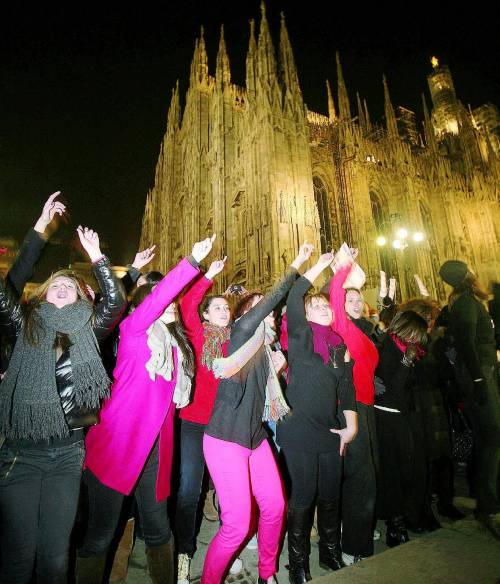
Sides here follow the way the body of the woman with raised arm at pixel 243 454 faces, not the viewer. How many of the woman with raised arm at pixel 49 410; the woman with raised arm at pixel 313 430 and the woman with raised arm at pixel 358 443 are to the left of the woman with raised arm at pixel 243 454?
2

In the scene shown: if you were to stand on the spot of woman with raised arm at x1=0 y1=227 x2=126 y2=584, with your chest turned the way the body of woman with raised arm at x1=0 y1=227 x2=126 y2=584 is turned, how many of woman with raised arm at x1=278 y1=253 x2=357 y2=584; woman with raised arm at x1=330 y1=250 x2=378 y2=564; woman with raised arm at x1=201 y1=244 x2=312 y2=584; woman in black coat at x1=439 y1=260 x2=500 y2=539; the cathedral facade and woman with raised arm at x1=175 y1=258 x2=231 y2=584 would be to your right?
0

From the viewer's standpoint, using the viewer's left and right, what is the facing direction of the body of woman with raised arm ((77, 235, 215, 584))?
facing the viewer and to the right of the viewer

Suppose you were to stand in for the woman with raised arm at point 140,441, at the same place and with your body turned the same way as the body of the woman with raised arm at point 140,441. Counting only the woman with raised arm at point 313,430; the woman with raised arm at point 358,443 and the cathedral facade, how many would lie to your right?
0

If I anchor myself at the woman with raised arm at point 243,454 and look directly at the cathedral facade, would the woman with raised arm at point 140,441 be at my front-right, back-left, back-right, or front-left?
back-left

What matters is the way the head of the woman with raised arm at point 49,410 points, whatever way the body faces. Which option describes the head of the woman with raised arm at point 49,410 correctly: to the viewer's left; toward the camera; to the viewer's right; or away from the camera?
toward the camera

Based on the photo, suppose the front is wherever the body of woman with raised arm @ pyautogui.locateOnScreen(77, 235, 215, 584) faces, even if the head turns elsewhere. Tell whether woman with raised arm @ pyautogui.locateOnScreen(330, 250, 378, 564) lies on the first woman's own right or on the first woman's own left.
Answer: on the first woman's own left

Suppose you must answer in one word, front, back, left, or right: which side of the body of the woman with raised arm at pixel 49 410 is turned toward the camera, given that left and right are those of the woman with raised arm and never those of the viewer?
front

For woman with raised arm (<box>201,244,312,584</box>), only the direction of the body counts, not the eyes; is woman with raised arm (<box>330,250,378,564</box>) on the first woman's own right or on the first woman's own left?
on the first woman's own left

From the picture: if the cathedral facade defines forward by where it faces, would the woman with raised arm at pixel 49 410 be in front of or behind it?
in front

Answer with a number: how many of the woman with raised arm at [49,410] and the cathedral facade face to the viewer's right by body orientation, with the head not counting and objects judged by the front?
0

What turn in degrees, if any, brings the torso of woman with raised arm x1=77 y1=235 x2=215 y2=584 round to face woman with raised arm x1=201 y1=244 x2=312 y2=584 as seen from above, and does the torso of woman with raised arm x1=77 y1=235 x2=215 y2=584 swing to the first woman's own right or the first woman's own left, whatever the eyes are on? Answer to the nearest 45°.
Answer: approximately 45° to the first woman's own left

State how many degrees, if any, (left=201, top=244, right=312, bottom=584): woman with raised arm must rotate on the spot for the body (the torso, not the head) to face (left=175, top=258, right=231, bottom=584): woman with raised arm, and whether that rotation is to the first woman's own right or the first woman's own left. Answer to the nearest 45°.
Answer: approximately 180°

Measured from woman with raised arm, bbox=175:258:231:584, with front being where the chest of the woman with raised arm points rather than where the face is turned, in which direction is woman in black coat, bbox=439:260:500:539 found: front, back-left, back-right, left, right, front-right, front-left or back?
front-left
